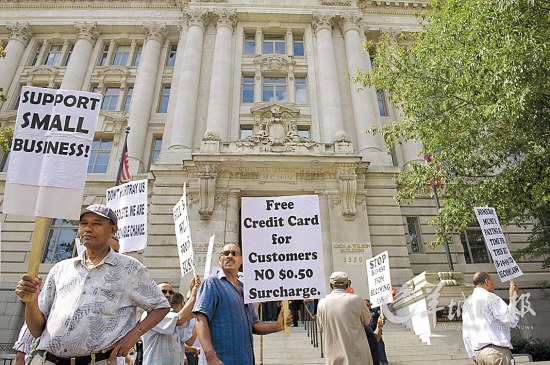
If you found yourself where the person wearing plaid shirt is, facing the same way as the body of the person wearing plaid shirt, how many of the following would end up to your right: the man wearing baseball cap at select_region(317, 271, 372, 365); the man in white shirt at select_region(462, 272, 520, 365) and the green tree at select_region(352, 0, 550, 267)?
0

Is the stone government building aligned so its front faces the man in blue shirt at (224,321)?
yes

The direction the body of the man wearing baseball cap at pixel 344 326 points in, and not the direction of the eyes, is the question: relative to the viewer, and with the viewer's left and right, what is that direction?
facing away from the viewer

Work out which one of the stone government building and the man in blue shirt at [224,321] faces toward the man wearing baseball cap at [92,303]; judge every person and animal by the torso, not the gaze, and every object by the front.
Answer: the stone government building

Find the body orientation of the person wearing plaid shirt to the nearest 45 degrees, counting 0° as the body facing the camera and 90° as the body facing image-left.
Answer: approximately 315°

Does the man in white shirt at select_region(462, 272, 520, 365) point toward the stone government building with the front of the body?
no

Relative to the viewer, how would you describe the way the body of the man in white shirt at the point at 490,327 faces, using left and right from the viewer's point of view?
facing away from the viewer and to the right of the viewer

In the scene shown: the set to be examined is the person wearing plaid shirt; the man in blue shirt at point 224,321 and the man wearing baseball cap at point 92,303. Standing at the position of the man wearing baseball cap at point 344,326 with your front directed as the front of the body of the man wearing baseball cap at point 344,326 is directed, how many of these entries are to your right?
0

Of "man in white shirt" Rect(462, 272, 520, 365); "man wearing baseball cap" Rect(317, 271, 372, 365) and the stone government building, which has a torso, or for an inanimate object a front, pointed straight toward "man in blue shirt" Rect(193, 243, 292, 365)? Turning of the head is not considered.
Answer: the stone government building

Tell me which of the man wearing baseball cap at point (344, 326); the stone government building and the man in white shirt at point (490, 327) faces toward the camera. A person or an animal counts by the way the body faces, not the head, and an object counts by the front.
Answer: the stone government building

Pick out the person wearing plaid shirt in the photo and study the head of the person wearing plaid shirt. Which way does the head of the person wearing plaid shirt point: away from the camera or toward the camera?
toward the camera

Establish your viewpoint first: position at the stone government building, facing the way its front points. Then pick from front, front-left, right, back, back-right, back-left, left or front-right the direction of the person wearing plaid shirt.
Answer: front

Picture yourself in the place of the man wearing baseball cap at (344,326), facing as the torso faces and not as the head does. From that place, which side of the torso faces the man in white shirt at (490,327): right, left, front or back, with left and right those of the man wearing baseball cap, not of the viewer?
right

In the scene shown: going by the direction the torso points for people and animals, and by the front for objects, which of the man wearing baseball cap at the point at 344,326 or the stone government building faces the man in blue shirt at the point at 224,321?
the stone government building

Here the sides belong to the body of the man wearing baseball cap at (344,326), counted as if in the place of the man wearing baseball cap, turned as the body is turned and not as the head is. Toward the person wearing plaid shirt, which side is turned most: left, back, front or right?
left

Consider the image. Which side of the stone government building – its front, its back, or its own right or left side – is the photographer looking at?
front

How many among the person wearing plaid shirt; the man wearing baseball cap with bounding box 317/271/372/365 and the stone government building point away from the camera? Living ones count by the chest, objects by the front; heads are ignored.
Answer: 1

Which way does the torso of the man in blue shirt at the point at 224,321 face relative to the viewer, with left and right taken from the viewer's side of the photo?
facing the viewer and to the right of the viewer
